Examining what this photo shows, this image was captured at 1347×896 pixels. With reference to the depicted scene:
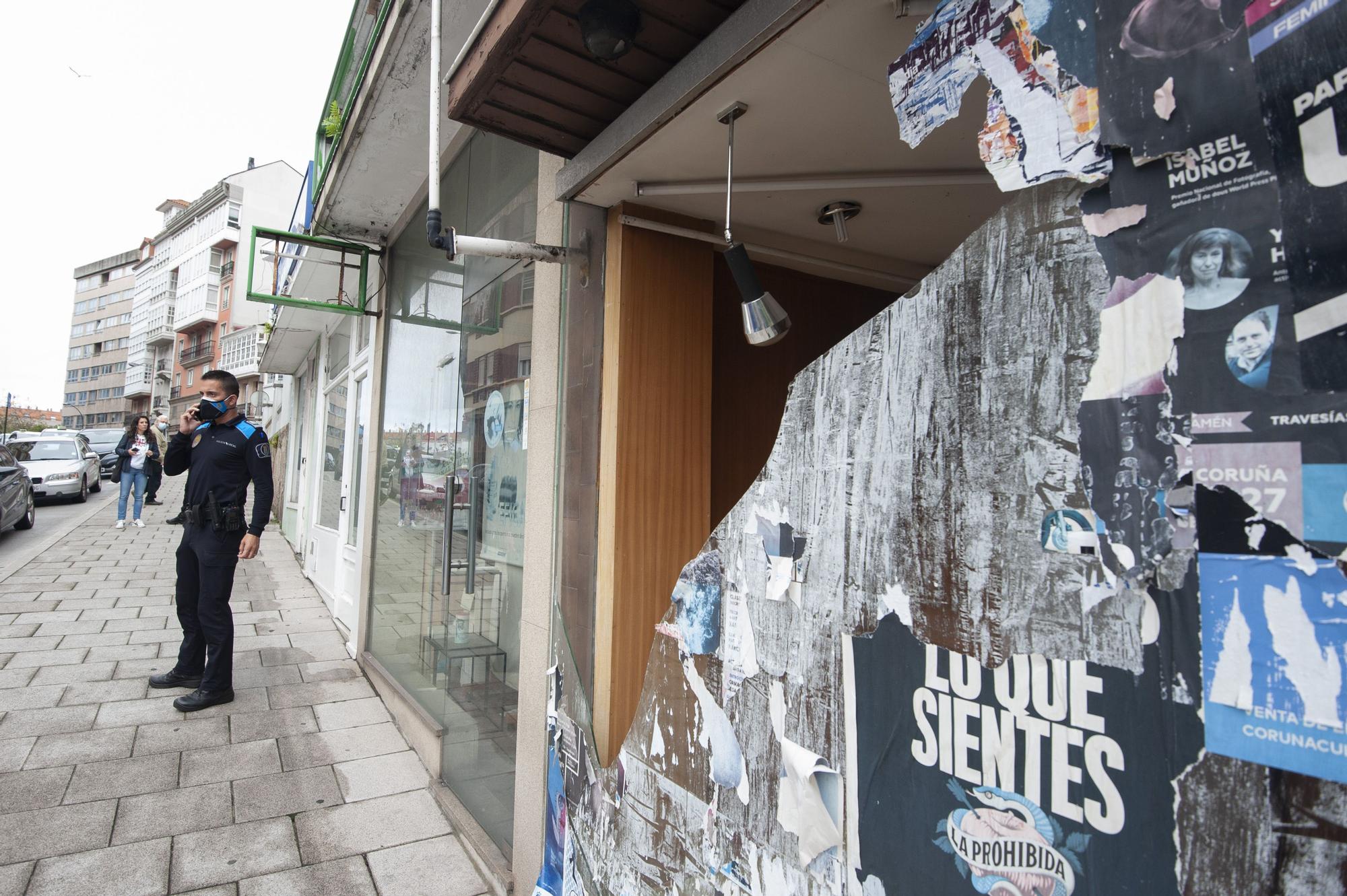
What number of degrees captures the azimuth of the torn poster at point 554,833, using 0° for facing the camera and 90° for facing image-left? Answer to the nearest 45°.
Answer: approximately 45°

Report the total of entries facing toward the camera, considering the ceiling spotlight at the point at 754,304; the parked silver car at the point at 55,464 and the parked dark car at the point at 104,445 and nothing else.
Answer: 2

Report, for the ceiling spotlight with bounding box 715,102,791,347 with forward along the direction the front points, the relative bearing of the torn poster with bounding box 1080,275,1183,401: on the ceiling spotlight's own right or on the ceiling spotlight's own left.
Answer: on the ceiling spotlight's own right

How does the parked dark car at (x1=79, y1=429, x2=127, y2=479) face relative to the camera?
toward the camera

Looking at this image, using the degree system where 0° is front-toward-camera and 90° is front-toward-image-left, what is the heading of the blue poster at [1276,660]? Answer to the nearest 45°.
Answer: approximately 45°

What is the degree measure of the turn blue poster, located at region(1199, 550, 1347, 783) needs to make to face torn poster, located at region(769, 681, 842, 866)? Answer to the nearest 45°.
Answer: approximately 45° to its right

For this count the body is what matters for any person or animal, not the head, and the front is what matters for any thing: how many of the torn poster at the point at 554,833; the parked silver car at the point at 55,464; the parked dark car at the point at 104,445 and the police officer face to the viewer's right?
0

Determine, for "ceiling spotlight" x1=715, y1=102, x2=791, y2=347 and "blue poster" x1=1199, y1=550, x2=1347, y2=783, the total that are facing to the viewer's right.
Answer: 1

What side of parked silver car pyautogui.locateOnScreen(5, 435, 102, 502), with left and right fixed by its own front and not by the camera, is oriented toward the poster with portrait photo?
front

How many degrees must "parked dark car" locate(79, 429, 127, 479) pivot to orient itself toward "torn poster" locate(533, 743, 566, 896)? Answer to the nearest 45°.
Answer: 0° — it already faces it
